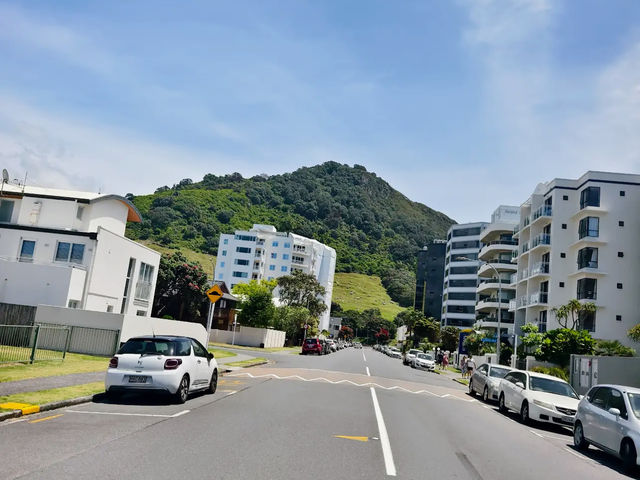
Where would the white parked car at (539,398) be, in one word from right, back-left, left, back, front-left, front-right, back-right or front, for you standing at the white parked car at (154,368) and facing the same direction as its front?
front-right

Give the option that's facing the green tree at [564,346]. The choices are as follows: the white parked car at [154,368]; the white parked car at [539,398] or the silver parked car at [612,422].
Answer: the white parked car at [154,368]

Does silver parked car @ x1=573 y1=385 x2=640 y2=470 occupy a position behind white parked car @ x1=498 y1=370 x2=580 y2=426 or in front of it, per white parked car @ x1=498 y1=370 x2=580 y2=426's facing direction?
in front

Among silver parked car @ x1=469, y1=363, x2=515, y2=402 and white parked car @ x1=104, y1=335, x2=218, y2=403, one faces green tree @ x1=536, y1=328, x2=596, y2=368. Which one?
white parked car @ x1=104, y1=335, x2=218, y2=403

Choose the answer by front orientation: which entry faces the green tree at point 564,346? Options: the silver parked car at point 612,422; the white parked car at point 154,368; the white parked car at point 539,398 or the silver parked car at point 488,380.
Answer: the white parked car at point 154,368

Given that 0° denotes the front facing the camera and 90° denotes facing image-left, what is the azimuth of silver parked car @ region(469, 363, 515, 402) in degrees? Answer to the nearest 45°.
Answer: approximately 315°

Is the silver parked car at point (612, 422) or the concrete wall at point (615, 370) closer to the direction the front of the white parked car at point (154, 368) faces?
the concrete wall

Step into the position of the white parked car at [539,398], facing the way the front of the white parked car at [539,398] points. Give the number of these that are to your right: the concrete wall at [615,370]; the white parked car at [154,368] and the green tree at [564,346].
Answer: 1

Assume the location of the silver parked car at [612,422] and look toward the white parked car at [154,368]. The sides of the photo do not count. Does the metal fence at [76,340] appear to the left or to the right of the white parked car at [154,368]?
right

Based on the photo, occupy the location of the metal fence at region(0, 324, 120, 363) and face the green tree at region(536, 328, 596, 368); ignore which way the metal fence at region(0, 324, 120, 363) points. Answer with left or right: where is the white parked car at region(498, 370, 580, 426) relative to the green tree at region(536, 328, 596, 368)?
right

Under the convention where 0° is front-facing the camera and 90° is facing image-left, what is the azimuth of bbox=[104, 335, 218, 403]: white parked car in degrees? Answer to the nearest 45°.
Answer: approximately 225°
